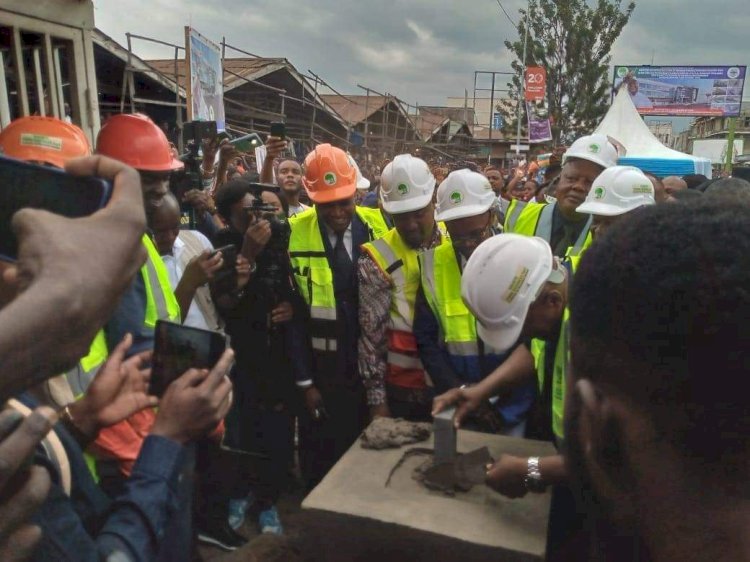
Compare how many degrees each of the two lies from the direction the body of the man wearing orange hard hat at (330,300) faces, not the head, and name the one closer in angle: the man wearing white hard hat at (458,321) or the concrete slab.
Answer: the concrete slab

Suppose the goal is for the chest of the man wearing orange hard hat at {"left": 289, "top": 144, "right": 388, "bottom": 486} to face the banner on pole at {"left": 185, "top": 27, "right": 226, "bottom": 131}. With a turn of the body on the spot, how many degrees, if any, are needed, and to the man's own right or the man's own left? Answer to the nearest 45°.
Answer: approximately 135° to the man's own right

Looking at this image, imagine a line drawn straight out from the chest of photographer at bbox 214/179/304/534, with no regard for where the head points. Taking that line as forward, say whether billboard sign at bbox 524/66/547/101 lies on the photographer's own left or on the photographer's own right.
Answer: on the photographer's own left

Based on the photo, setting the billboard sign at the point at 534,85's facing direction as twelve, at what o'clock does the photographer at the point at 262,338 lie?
The photographer is roughly at 12 o'clock from the billboard sign.
